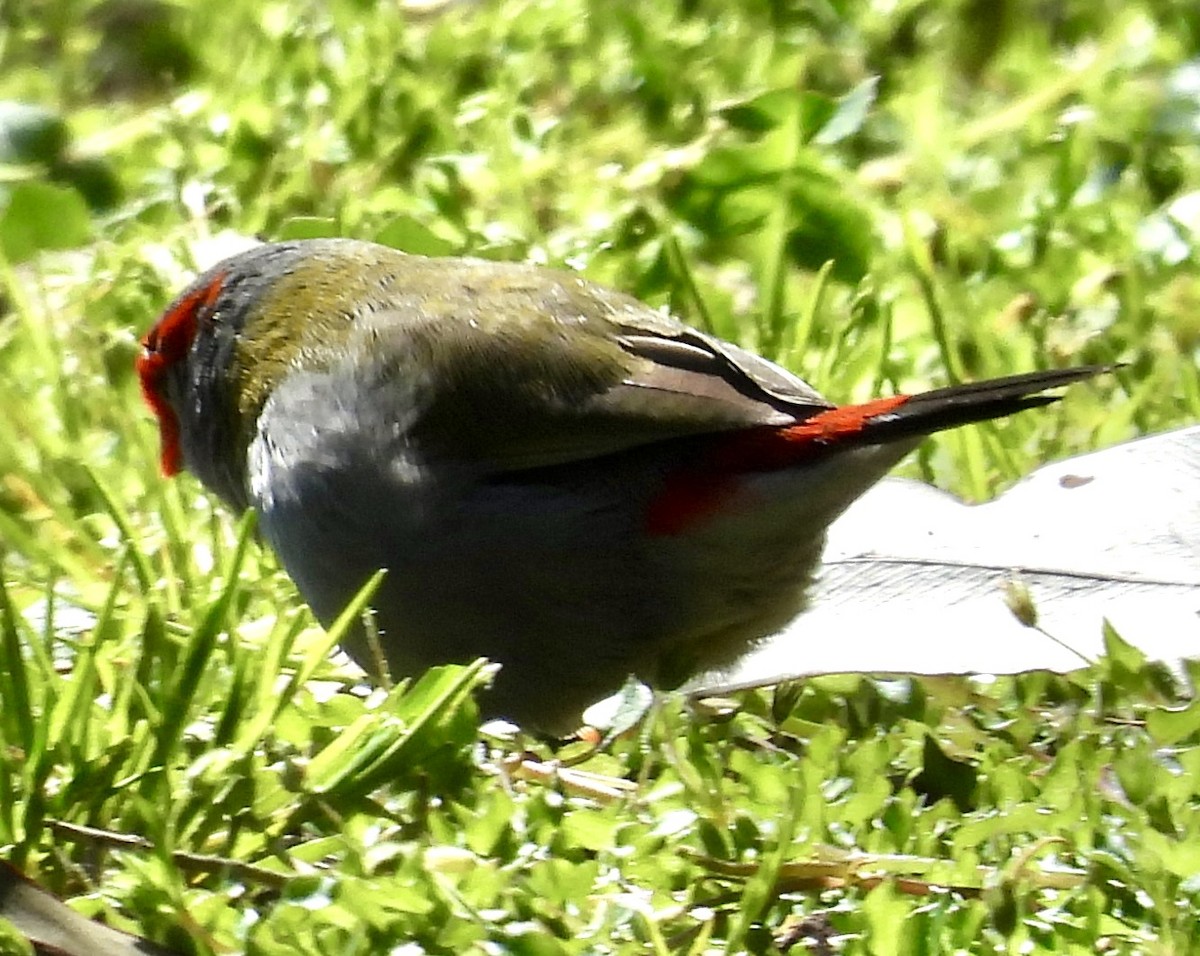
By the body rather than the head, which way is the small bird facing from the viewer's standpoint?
to the viewer's left
